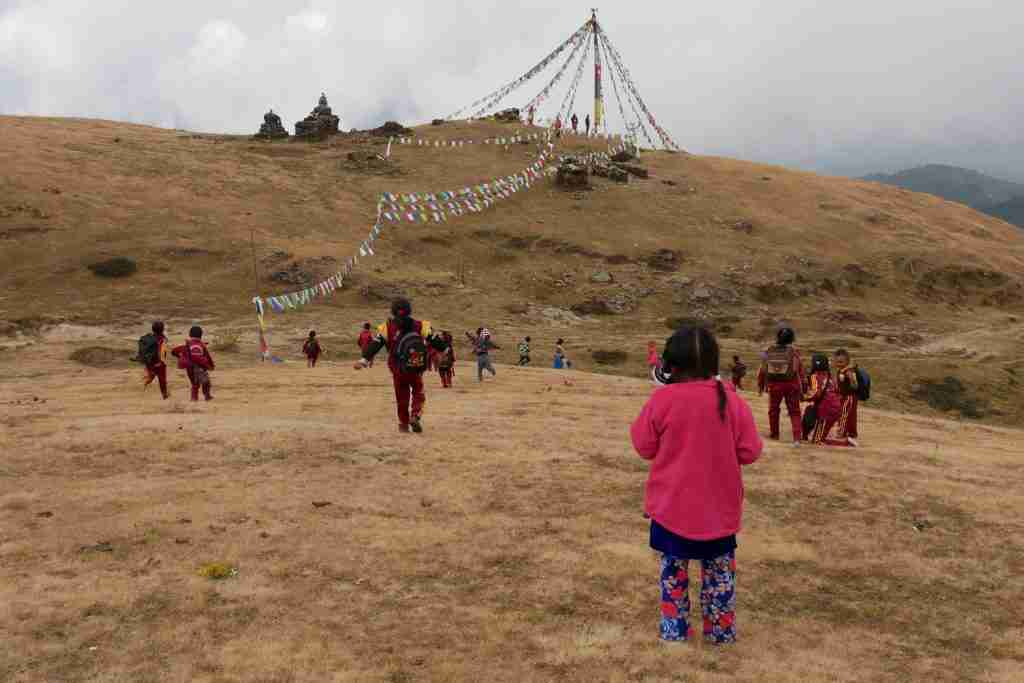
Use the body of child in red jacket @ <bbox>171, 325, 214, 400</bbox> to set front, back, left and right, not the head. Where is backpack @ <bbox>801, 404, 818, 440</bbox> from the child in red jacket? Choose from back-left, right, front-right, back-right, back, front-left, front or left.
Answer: back-right

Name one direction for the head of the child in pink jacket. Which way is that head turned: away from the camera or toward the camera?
away from the camera

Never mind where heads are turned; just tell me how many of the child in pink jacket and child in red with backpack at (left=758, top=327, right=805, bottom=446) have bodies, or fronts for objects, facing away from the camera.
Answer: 2

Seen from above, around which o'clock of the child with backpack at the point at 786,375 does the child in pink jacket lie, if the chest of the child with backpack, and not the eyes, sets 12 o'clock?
The child in pink jacket is roughly at 6 o'clock from the child with backpack.

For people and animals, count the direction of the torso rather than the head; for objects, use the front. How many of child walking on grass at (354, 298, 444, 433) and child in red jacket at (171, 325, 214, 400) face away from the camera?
2

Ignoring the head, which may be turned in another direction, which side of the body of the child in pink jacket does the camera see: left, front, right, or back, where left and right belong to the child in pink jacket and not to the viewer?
back

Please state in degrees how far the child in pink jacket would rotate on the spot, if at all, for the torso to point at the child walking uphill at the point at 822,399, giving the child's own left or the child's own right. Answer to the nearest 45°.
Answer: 0° — they already face them

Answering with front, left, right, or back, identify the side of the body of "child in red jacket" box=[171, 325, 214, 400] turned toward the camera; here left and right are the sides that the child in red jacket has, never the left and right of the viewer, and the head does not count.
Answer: back

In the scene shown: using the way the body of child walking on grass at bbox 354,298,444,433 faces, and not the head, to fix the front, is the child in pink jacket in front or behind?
behind

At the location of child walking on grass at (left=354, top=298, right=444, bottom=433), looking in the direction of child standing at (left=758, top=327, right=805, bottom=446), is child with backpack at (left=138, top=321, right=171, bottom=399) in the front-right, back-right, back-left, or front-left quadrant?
back-left

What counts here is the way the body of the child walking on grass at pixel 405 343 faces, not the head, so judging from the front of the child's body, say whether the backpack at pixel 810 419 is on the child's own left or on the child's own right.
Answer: on the child's own right

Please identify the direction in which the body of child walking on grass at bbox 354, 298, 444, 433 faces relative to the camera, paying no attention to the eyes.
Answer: away from the camera

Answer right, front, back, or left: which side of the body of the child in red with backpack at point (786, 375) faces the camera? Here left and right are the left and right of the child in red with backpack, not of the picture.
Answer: back
